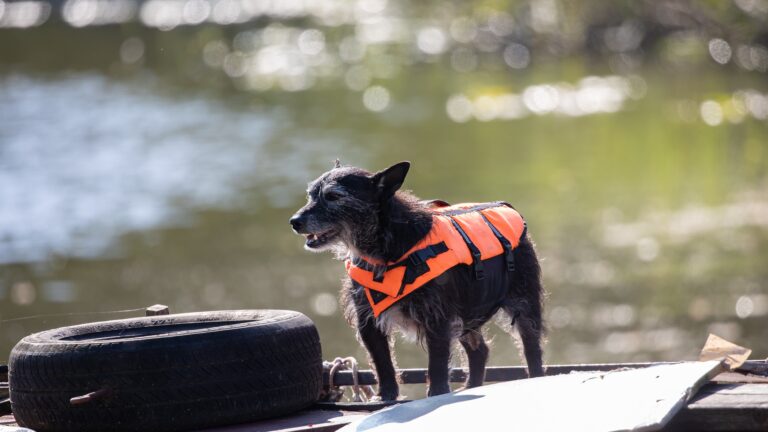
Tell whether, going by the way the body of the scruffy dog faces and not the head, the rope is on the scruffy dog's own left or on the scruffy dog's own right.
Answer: on the scruffy dog's own right

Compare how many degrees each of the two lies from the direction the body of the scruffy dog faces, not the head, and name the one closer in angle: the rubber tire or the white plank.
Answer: the rubber tire

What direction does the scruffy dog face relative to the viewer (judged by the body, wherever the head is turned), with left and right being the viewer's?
facing the viewer and to the left of the viewer

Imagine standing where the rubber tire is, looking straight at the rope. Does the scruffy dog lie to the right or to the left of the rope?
right

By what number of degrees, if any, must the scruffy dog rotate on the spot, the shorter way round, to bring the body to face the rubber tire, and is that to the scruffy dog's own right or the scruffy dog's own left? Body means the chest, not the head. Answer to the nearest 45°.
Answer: approximately 45° to the scruffy dog's own right
